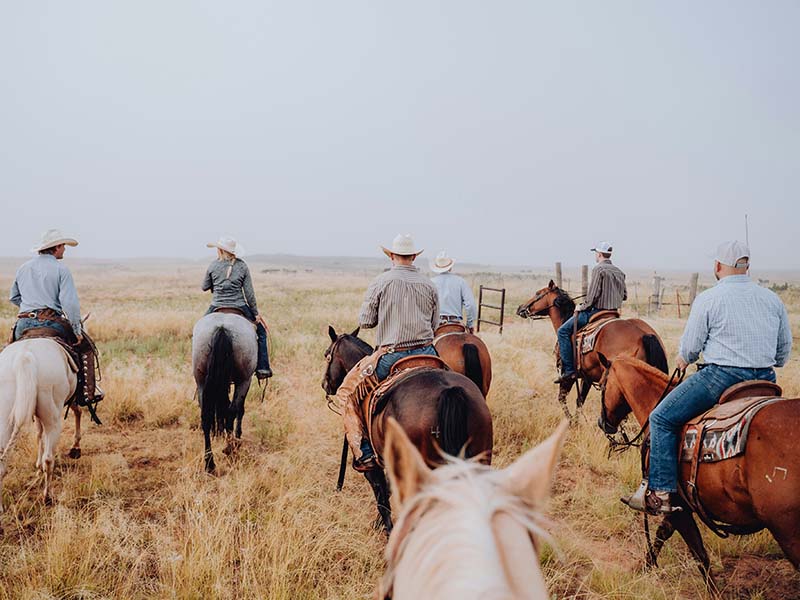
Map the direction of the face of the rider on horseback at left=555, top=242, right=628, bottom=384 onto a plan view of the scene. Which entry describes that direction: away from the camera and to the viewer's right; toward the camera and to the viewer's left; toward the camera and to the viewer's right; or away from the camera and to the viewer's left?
away from the camera and to the viewer's left

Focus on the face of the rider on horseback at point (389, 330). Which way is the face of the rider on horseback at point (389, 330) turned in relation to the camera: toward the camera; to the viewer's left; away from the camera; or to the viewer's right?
away from the camera

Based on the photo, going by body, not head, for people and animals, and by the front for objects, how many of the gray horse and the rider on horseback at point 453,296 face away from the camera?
2

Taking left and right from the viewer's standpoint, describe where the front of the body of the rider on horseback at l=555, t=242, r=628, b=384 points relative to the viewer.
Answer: facing away from the viewer and to the left of the viewer

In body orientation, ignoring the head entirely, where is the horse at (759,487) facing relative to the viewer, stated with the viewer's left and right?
facing away from the viewer and to the left of the viewer

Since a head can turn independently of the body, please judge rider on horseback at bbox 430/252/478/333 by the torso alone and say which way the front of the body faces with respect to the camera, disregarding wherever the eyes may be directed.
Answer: away from the camera

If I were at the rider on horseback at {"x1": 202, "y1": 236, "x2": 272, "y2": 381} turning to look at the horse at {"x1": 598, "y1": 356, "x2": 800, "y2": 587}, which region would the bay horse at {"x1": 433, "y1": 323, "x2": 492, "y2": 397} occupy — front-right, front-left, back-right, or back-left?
front-left

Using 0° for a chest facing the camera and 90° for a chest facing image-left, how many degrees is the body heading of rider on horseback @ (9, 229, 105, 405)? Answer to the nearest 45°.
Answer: approximately 225°

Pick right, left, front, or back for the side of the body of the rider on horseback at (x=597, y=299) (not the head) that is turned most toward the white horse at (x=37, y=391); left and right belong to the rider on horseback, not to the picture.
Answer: left

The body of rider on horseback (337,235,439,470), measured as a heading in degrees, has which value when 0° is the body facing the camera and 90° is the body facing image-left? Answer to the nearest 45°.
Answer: approximately 135°

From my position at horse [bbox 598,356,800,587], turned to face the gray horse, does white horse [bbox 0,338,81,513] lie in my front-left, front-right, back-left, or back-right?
front-left

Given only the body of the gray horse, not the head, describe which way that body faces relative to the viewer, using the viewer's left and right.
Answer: facing away from the viewer
